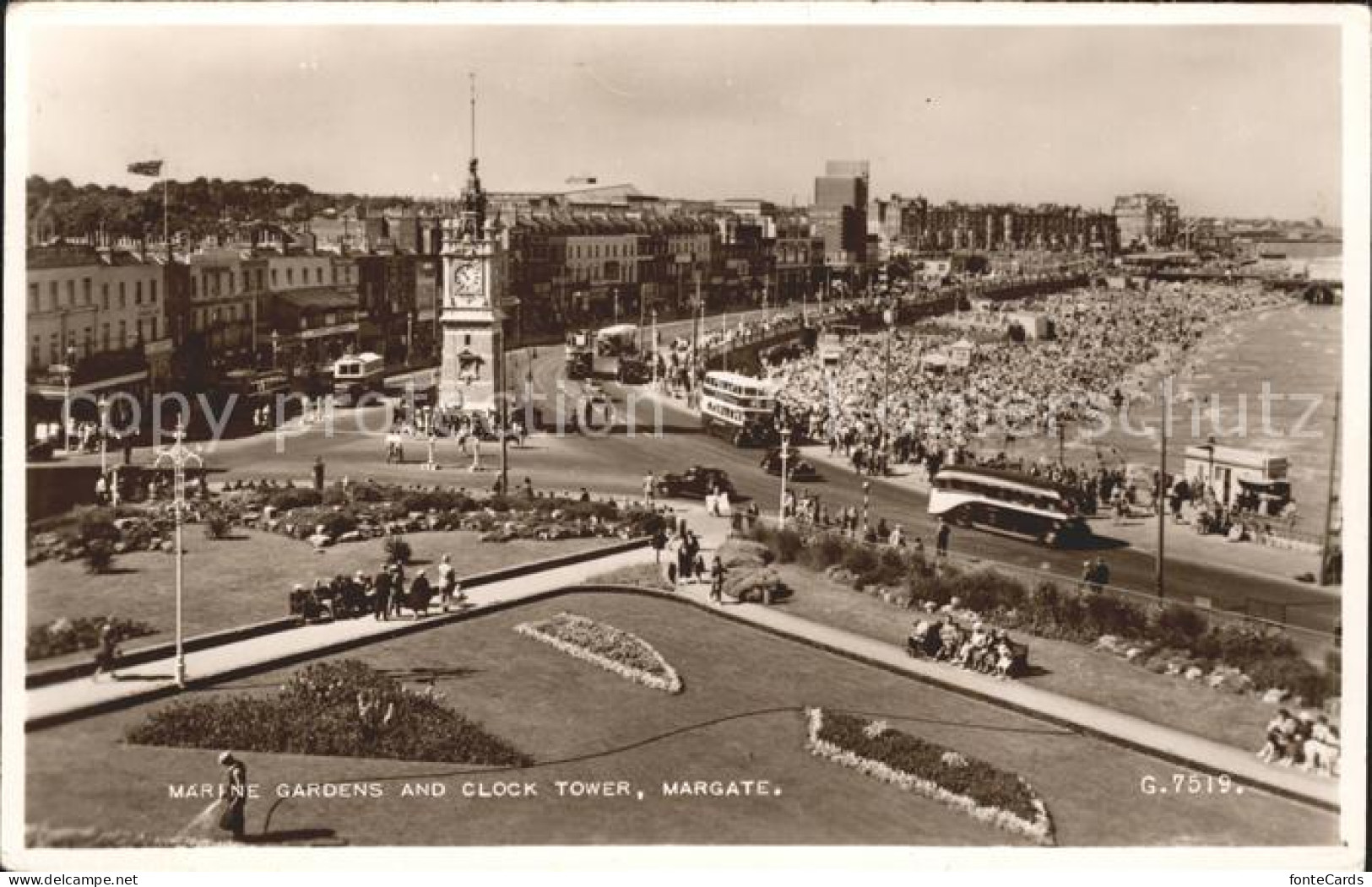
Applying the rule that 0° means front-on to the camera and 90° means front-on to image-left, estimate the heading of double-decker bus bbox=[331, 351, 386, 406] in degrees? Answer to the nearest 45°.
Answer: approximately 45°

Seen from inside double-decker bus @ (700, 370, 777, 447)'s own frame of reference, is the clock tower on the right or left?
on its right
